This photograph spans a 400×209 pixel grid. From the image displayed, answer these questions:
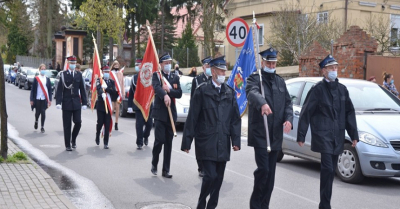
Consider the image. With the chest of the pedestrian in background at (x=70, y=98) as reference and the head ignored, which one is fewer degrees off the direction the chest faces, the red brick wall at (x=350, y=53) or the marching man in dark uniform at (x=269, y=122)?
the marching man in dark uniform

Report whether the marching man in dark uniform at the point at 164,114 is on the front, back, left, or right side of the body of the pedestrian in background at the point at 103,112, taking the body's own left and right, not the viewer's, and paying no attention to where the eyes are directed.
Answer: front

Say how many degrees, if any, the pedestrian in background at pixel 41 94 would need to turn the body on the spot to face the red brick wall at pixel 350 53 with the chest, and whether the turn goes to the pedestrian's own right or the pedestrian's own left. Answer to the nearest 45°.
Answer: approximately 90° to the pedestrian's own left

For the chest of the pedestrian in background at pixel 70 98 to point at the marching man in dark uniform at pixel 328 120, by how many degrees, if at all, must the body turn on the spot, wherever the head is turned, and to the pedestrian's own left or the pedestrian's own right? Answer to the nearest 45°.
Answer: approximately 45° to the pedestrian's own left

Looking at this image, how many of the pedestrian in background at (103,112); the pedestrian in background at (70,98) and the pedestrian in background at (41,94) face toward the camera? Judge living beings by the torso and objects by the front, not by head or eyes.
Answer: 3

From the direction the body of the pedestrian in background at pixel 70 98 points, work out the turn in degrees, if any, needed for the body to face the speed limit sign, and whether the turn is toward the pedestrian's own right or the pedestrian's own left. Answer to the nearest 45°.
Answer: approximately 90° to the pedestrian's own left

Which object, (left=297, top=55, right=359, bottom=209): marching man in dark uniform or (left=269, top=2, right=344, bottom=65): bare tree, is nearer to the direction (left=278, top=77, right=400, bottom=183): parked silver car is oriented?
the marching man in dark uniform

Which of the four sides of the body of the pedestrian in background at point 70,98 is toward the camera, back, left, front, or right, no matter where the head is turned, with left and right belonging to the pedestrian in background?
front

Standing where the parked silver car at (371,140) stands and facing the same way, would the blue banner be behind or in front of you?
behind

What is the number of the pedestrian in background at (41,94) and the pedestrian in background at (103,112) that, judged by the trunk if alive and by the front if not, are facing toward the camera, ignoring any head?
2
